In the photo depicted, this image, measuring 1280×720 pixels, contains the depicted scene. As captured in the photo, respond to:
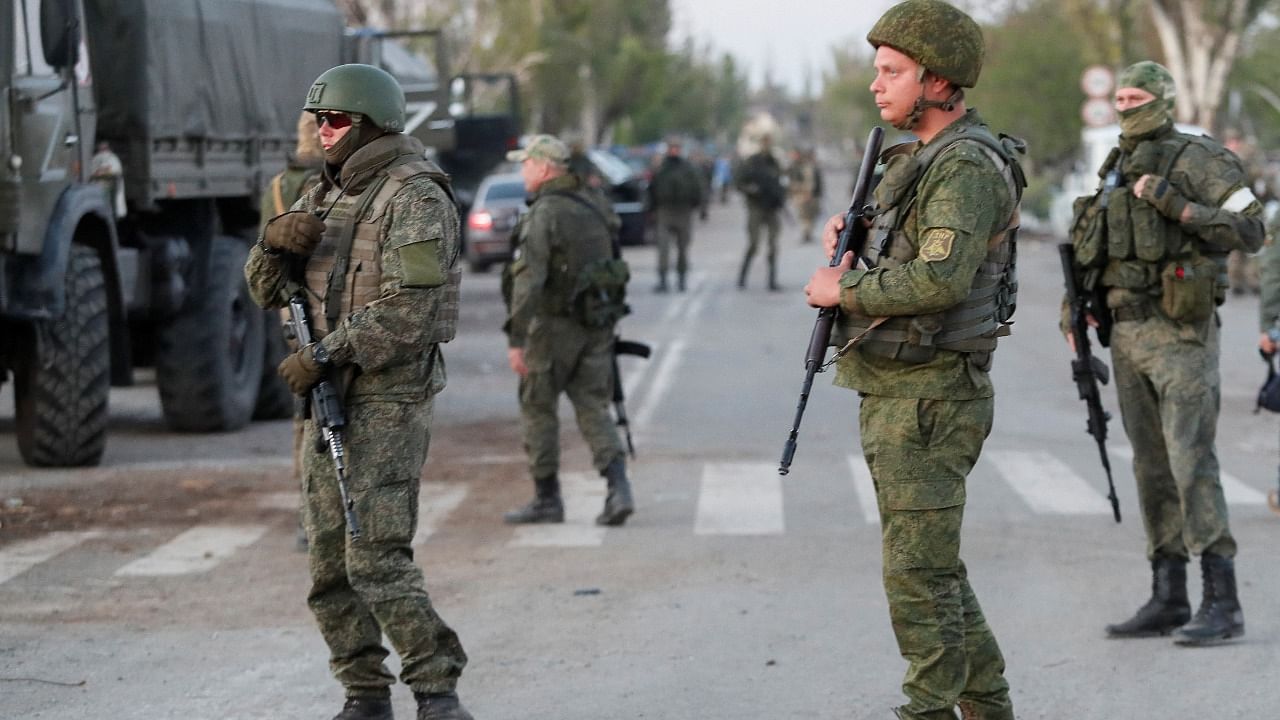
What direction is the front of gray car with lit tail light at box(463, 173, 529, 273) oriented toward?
away from the camera

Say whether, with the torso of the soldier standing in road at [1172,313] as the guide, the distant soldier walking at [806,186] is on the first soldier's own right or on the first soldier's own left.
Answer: on the first soldier's own right

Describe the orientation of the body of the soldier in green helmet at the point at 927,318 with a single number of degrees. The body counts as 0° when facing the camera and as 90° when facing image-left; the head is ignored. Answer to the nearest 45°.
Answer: approximately 90°

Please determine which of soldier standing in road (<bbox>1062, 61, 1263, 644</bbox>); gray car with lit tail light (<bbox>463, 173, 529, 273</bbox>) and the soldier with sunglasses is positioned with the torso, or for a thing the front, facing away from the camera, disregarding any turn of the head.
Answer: the gray car with lit tail light

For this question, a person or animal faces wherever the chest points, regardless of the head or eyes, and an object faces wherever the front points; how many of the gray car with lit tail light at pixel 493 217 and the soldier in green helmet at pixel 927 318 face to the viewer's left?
1

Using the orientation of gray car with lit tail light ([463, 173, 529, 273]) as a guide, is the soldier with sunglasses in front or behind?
behind

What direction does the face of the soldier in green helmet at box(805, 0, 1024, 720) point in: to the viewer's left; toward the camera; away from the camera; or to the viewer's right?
to the viewer's left

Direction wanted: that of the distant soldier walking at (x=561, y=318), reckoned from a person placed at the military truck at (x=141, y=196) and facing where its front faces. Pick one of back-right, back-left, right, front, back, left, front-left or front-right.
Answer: left

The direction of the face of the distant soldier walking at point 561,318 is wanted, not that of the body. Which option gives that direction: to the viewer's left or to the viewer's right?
to the viewer's left

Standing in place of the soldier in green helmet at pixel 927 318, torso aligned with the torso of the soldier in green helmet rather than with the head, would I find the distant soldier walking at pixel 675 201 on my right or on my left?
on my right

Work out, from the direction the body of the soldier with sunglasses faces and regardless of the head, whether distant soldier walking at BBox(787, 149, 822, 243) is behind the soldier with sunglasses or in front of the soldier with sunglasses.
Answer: behind
